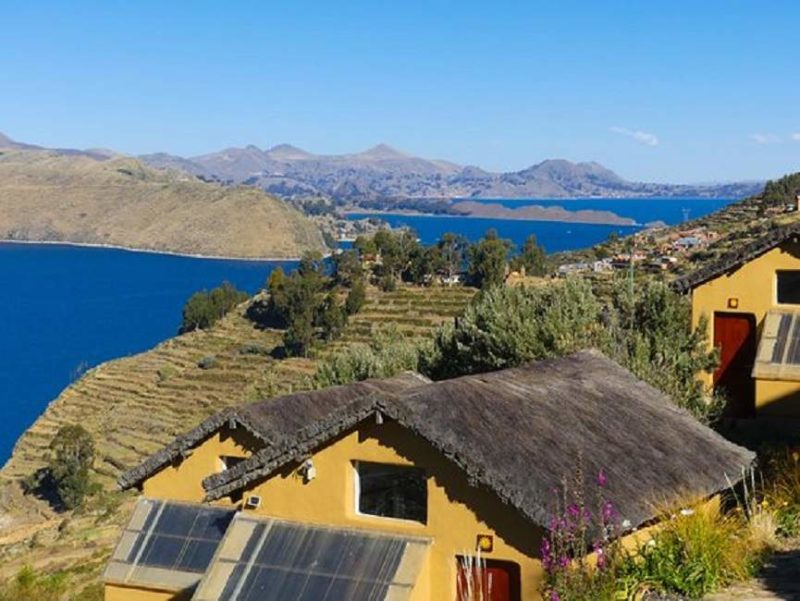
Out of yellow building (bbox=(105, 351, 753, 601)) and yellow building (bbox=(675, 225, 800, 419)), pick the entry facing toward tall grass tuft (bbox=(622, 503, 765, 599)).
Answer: yellow building (bbox=(675, 225, 800, 419))

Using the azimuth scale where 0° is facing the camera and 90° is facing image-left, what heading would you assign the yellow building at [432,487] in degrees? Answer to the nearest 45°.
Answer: approximately 45°

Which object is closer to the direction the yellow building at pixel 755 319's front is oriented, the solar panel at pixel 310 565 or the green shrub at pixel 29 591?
the solar panel

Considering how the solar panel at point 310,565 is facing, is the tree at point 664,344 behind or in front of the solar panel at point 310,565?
behind

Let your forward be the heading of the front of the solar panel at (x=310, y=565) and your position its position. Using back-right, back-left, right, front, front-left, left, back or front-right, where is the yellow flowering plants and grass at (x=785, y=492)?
back-left

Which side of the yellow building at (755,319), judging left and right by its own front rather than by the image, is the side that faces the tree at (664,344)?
right

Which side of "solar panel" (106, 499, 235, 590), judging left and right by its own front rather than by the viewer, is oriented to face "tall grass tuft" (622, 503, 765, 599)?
left

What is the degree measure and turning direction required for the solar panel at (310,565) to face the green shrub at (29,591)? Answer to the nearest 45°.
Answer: approximately 90° to its right

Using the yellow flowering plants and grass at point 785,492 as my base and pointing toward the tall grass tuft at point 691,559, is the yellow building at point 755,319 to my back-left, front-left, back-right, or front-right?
back-right

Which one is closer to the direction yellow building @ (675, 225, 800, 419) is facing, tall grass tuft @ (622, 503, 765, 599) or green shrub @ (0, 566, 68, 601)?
the tall grass tuft

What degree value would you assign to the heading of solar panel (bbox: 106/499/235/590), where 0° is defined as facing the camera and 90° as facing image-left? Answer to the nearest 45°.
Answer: approximately 45°

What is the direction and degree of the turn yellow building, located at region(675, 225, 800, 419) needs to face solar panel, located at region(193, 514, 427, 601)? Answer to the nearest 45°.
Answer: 0° — it already faces it
